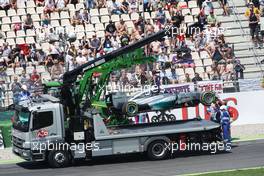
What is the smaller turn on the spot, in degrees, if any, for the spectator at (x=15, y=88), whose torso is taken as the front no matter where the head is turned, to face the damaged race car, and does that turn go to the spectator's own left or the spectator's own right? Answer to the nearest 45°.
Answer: approximately 45° to the spectator's own left

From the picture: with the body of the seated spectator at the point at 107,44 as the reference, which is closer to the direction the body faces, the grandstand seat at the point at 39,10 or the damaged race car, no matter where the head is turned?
the damaged race car

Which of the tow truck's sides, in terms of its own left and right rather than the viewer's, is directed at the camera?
left

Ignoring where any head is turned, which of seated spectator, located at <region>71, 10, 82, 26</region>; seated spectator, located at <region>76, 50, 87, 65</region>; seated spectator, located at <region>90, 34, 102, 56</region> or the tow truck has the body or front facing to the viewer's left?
the tow truck
